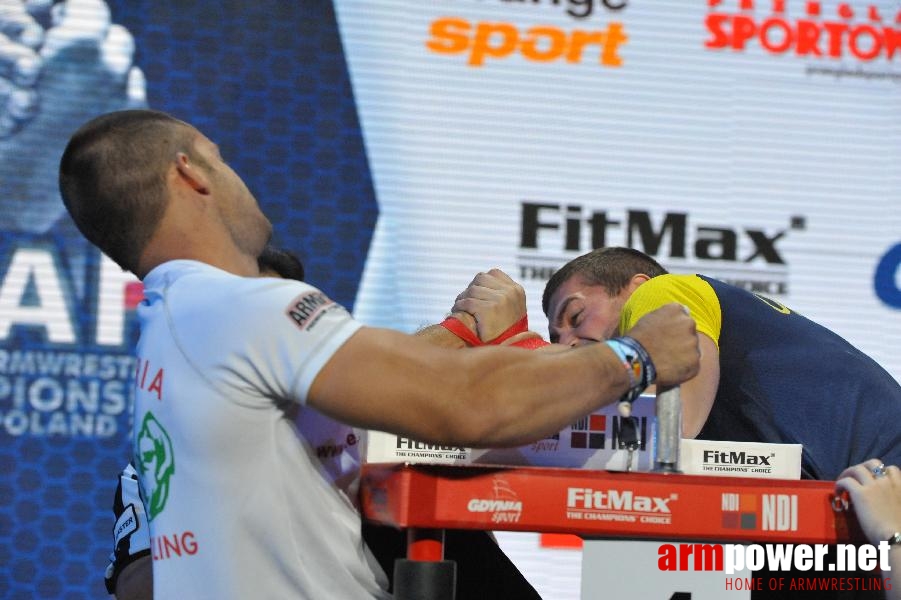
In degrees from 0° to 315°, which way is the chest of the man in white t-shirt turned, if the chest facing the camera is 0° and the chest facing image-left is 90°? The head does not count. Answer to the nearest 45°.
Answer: approximately 225°
